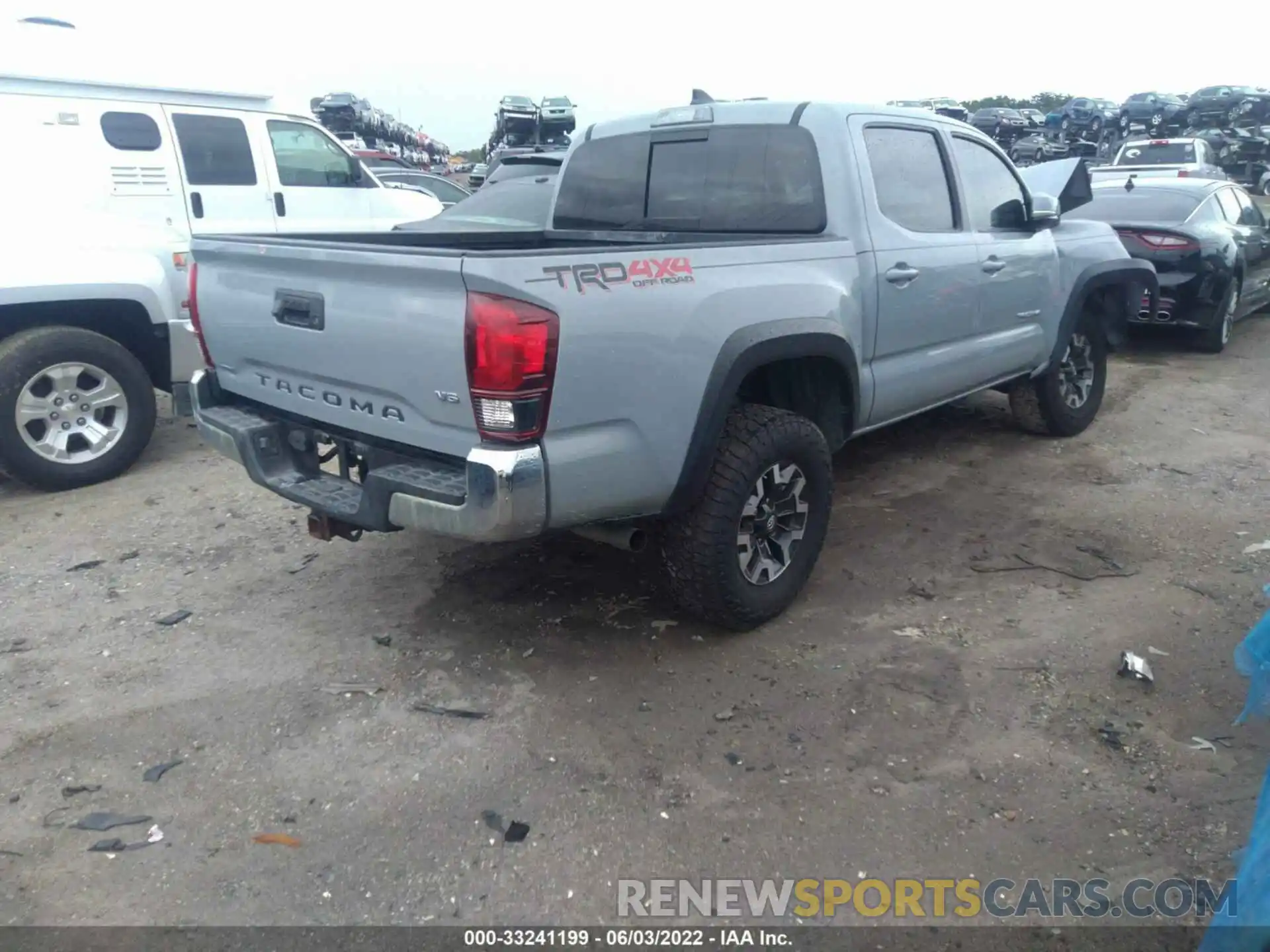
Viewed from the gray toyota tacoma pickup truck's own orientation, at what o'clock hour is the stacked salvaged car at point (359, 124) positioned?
The stacked salvaged car is roughly at 10 o'clock from the gray toyota tacoma pickup truck.

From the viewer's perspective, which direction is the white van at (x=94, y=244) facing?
to the viewer's right

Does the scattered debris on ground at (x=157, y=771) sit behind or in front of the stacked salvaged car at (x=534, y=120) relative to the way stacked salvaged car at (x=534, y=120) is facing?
in front

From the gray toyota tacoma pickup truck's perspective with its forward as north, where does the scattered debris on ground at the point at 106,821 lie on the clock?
The scattered debris on ground is roughly at 6 o'clock from the gray toyota tacoma pickup truck.

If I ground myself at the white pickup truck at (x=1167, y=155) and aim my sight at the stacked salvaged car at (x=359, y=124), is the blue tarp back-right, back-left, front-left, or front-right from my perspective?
back-left

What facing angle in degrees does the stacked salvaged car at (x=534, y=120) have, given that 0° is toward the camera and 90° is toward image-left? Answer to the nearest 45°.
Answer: approximately 0°

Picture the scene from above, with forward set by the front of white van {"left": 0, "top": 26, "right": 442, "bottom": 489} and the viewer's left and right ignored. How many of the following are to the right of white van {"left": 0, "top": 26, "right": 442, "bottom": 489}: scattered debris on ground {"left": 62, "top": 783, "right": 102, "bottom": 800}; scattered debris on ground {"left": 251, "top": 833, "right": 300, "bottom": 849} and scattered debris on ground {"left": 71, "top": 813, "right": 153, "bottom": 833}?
3

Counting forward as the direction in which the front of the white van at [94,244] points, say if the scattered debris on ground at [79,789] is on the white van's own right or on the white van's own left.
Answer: on the white van's own right

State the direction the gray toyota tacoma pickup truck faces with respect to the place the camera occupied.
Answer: facing away from the viewer and to the right of the viewer

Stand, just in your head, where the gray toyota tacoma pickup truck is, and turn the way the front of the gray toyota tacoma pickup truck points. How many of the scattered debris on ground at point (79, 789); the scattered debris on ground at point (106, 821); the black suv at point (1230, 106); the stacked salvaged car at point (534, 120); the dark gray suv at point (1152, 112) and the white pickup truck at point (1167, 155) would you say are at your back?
2

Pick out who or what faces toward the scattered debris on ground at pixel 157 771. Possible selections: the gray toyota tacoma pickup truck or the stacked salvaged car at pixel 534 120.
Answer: the stacked salvaged car

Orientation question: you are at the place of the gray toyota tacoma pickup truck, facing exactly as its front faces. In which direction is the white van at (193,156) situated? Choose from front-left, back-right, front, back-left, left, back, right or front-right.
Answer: left
